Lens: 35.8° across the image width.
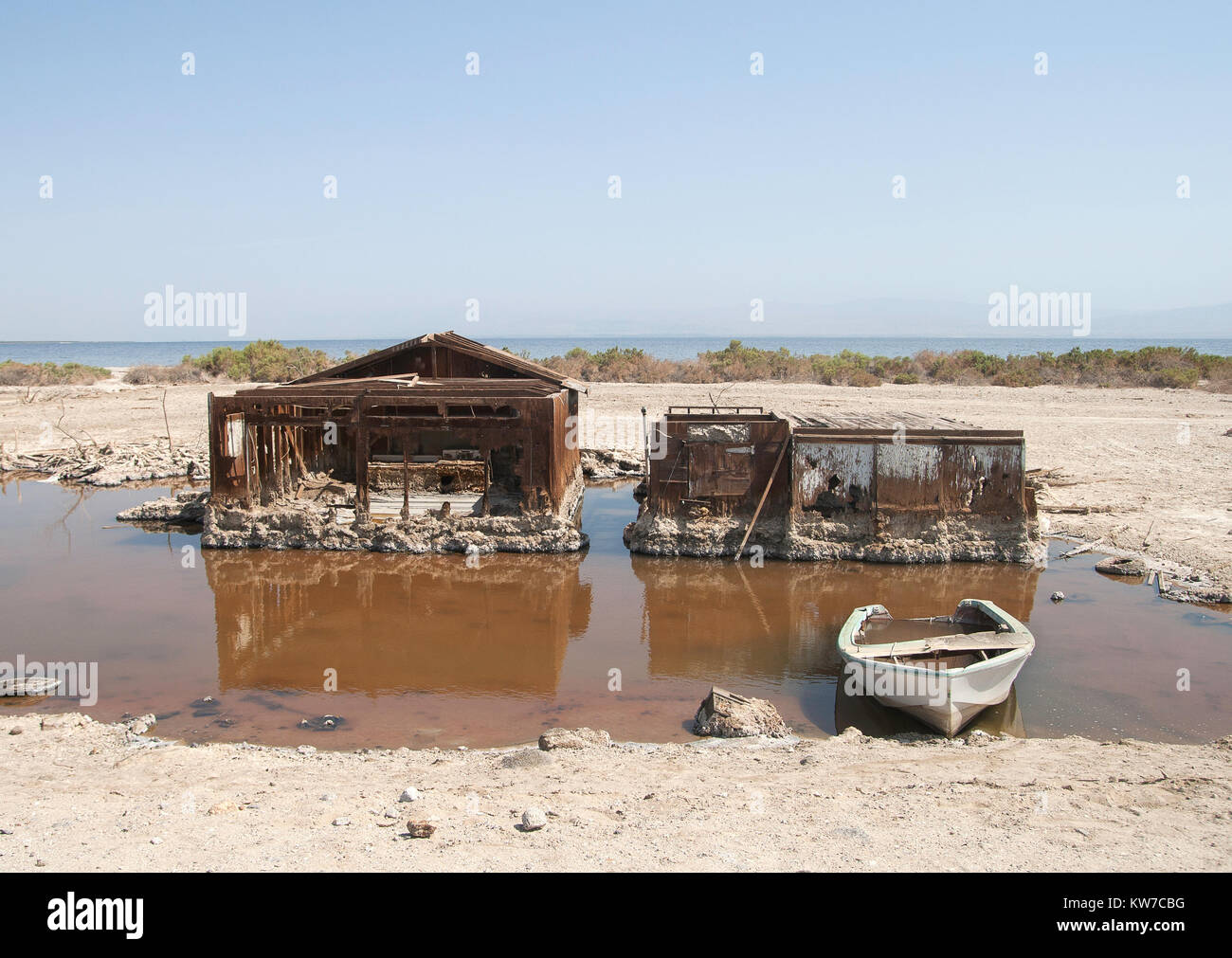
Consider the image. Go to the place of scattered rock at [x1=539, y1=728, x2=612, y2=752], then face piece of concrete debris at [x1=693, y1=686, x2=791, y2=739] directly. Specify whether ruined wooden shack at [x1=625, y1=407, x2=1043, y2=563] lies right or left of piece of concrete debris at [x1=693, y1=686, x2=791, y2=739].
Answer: left

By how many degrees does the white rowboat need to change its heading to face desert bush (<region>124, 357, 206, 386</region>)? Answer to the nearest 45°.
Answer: approximately 135° to its right

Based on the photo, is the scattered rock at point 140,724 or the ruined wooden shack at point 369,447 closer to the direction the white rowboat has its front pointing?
the scattered rock

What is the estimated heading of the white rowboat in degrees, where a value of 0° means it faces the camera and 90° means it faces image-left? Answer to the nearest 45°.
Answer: approximately 0°

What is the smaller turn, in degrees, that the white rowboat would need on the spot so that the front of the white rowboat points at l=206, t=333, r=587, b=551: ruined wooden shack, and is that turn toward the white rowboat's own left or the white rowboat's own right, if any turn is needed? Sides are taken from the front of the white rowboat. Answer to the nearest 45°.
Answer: approximately 135° to the white rowboat's own right

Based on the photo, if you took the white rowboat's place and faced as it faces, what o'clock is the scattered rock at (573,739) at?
The scattered rock is roughly at 2 o'clock from the white rowboat.

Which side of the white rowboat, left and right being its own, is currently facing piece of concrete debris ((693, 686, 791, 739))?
right

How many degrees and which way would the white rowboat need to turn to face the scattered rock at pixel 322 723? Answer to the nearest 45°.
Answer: approximately 90° to its right
